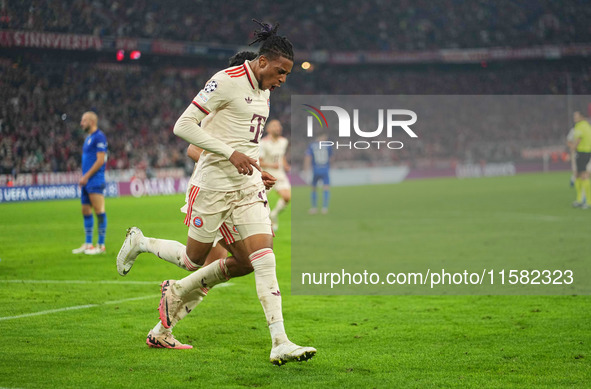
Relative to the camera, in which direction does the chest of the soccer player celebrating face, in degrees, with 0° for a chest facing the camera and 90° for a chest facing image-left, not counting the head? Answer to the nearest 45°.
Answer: approximately 315°

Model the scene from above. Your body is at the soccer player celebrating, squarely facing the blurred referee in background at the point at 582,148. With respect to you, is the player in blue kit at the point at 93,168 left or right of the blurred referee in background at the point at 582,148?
left

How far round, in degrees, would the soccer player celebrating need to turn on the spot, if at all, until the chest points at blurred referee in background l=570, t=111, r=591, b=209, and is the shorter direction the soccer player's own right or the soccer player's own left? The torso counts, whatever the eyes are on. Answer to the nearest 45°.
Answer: approximately 90° to the soccer player's own left

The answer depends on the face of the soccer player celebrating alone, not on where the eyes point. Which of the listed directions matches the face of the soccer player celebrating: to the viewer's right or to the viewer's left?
to the viewer's right
